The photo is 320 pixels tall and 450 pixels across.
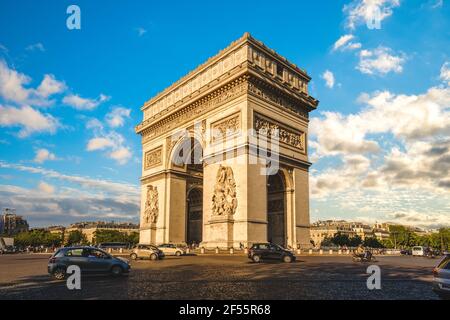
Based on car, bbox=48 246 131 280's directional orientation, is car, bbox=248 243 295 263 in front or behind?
in front

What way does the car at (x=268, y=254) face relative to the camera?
to the viewer's right

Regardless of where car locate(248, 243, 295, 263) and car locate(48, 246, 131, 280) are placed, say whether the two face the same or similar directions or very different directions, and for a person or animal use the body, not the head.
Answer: same or similar directions

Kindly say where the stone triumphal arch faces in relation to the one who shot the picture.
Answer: facing the viewer and to the left of the viewer

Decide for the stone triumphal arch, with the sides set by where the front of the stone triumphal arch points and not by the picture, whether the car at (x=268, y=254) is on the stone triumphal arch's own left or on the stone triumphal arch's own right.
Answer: on the stone triumphal arch's own left

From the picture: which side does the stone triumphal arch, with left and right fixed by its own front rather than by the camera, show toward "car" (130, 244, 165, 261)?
front

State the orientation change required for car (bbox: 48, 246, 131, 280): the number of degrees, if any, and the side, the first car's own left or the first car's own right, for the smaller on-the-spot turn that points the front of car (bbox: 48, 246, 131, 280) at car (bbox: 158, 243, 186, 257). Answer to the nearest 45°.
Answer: approximately 90° to the first car's own left

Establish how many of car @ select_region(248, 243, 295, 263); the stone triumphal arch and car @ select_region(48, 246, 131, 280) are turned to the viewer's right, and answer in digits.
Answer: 2

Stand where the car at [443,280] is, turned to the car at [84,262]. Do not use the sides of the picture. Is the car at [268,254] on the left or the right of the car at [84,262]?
right

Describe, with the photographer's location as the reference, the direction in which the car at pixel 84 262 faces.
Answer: facing to the right of the viewer

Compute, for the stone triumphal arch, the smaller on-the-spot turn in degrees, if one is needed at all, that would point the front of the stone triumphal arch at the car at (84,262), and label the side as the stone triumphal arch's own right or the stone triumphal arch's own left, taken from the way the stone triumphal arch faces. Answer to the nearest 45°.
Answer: approximately 45° to the stone triumphal arch's own left
